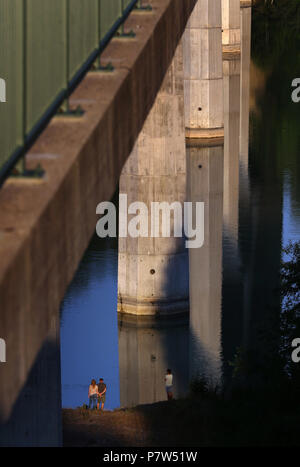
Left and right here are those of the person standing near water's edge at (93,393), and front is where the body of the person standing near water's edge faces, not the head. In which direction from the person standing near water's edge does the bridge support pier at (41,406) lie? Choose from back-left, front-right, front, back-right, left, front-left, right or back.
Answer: back

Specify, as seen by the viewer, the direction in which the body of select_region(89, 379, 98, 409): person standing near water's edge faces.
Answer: away from the camera

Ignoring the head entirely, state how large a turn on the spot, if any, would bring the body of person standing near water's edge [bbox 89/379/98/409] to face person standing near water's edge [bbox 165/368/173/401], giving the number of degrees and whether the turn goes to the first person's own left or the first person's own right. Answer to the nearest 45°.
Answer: approximately 90° to the first person's own right

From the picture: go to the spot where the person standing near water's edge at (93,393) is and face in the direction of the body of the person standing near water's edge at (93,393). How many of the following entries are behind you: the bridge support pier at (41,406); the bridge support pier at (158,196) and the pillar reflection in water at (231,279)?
1

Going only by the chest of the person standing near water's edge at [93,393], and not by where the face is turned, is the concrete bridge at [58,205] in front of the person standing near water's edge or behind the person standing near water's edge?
behind

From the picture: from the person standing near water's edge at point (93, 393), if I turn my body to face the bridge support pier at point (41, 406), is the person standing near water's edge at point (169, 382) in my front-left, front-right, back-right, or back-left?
back-left
